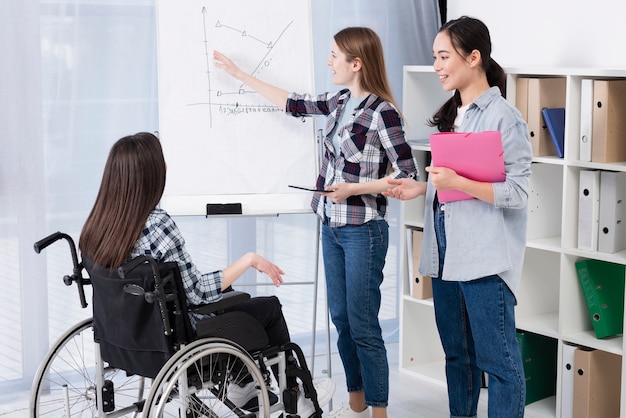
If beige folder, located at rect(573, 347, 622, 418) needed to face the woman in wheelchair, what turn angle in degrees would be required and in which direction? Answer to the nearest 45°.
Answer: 0° — it already faces them

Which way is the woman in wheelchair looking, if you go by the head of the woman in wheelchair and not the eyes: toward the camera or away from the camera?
away from the camera

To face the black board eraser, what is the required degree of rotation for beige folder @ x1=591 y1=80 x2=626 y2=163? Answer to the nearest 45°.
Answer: approximately 45° to its right

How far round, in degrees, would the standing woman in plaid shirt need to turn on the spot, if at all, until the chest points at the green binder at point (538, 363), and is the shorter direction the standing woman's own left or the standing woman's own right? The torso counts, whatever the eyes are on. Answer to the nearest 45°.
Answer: approximately 180°

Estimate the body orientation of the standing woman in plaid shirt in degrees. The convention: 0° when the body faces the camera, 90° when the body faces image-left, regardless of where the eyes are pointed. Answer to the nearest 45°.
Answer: approximately 45°

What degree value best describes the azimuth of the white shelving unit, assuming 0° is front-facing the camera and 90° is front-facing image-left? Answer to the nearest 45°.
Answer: approximately 45°

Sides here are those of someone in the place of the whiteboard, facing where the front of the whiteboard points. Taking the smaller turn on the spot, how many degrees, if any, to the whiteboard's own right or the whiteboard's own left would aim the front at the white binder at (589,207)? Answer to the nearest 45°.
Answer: approximately 90° to the whiteboard's own left
